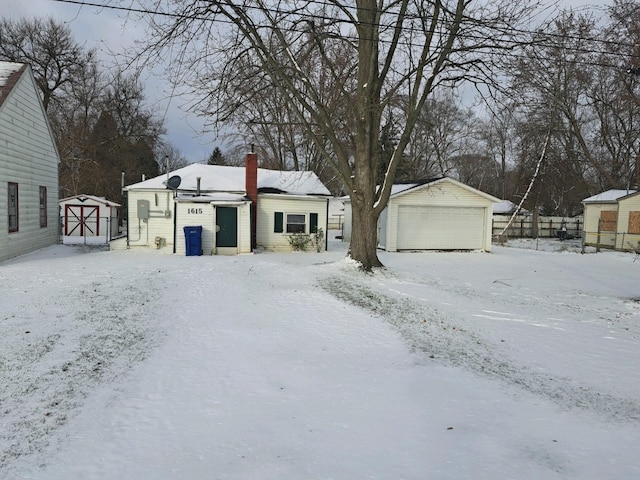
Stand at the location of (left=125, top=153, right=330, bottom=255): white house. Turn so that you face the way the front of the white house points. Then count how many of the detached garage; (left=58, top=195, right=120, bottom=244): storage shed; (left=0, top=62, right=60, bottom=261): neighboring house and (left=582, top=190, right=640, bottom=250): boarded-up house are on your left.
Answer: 2

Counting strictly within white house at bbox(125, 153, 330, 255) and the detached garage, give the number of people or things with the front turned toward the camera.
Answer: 2

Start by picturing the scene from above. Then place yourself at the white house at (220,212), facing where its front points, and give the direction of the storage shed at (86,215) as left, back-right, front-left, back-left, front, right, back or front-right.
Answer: back-right

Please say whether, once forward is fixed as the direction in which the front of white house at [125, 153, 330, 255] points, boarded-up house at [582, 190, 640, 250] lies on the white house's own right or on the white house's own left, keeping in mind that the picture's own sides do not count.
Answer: on the white house's own left

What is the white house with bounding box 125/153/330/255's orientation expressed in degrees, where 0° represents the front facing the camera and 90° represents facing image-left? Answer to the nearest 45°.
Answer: approximately 0°

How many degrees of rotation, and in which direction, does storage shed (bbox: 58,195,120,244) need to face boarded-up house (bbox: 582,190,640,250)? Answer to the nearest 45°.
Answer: approximately 45° to its left

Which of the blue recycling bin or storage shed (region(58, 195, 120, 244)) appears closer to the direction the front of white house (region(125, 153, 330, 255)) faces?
the blue recycling bin

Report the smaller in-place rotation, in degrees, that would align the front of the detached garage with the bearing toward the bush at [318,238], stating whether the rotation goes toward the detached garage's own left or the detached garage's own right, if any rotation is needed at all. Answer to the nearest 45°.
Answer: approximately 45° to the detached garage's own right

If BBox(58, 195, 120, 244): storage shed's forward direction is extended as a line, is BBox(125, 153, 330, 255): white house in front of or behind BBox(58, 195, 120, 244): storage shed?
in front

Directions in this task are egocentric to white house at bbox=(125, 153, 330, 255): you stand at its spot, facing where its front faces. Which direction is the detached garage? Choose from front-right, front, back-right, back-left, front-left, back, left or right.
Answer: left

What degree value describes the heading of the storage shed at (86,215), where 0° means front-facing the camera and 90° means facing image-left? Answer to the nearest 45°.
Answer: approximately 0°
